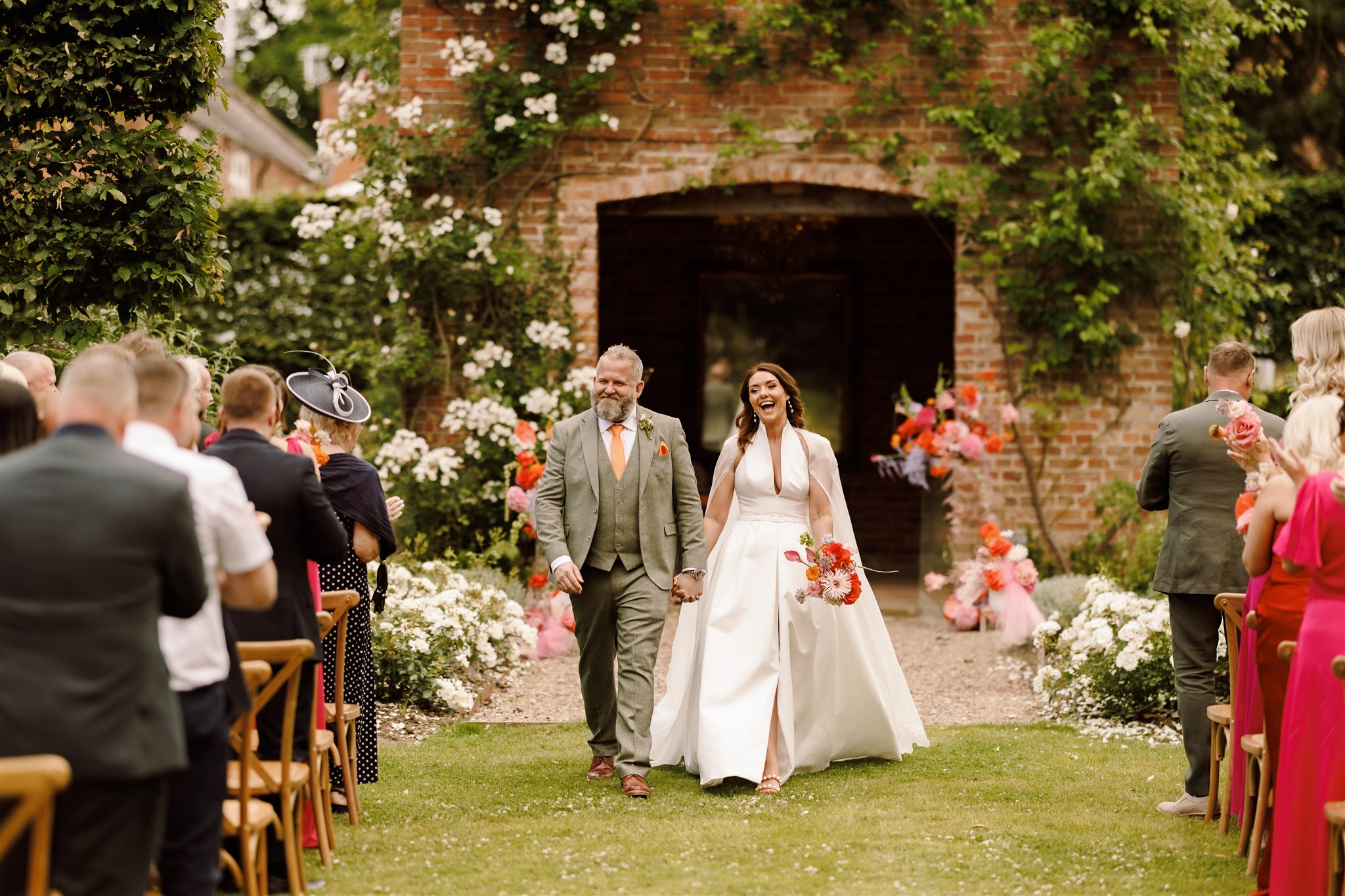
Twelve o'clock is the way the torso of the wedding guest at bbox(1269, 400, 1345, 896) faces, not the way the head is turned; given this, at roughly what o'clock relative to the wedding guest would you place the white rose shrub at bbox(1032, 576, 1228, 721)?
The white rose shrub is roughly at 1 o'clock from the wedding guest.

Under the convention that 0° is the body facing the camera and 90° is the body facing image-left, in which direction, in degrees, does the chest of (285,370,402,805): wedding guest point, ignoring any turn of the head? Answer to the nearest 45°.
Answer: approximately 225°

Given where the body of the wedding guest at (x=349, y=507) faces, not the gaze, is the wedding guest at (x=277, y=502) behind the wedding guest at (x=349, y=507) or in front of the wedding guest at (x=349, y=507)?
behind

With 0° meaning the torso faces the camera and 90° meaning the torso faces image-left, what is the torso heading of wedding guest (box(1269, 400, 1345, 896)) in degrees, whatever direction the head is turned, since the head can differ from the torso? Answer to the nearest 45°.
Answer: approximately 135°

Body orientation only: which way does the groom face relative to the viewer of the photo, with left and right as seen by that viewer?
facing the viewer

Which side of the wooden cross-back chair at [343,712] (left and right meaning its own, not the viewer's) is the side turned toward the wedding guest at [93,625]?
back

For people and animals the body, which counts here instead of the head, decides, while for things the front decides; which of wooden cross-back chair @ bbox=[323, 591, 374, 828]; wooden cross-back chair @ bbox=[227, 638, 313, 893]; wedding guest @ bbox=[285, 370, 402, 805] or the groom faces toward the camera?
the groom

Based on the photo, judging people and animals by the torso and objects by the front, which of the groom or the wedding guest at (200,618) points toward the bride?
the wedding guest

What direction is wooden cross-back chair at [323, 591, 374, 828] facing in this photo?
away from the camera

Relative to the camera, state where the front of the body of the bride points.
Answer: toward the camera

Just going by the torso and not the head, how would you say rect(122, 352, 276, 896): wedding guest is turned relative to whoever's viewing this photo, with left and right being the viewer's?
facing away from the viewer and to the right of the viewer

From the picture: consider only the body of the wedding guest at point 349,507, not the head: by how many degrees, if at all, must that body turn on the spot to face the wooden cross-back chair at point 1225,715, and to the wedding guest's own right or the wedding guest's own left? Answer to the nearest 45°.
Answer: approximately 45° to the wedding guest's own right

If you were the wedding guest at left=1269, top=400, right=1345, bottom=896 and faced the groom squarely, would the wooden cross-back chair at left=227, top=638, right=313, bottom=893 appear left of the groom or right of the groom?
left

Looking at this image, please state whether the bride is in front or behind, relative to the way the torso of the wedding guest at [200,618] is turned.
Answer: in front

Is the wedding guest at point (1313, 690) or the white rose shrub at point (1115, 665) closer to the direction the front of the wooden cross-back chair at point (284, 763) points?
the white rose shrub

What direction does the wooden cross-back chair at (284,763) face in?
away from the camera

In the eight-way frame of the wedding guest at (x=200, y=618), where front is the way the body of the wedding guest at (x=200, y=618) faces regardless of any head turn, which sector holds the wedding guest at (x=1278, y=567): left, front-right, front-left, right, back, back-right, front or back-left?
front-right

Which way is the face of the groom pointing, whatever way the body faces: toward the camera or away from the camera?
toward the camera
